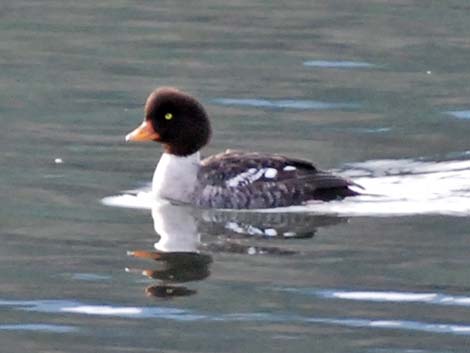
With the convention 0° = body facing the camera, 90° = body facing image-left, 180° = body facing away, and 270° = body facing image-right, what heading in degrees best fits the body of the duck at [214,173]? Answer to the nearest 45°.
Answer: approximately 90°
